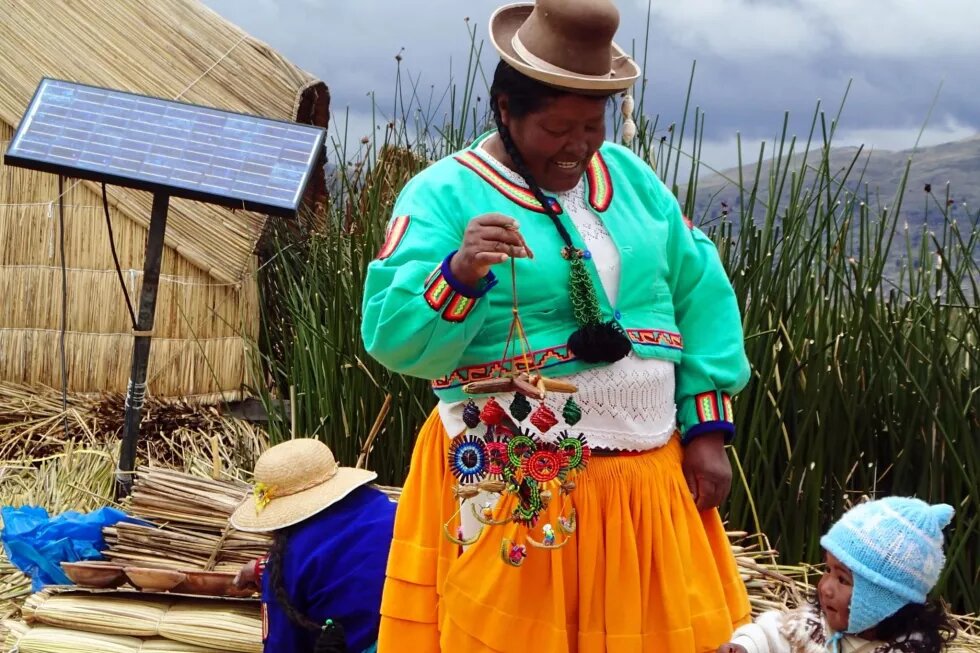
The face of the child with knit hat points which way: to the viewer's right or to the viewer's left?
to the viewer's left

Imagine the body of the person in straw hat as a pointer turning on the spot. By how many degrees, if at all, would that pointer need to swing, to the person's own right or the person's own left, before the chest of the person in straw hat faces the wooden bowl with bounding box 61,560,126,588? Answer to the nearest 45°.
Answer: approximately 45° to the person's own right

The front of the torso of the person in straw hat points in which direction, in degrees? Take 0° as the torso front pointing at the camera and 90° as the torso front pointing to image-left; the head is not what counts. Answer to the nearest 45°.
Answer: approximately 90°

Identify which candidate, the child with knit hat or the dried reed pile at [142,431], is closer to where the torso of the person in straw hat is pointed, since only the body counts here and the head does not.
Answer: the dried reed pile

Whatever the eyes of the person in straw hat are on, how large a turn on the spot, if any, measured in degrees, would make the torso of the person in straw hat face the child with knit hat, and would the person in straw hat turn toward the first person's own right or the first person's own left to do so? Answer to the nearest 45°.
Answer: approximately 135° to the first person's own left

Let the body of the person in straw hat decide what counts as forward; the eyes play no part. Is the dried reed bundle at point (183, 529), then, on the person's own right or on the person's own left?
on the person's own left
